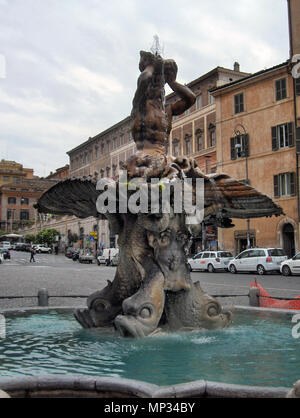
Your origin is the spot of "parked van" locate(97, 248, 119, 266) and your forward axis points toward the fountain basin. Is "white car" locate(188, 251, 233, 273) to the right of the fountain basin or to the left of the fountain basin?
left

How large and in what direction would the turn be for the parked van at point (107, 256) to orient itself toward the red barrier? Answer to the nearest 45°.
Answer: approximately 45° to its left

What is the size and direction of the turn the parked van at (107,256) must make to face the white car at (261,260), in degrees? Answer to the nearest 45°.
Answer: approximately 90° to its left

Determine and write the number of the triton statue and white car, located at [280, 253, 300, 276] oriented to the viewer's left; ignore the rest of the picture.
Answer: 1

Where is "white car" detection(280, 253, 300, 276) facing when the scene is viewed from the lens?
facing to the left of the viewer
